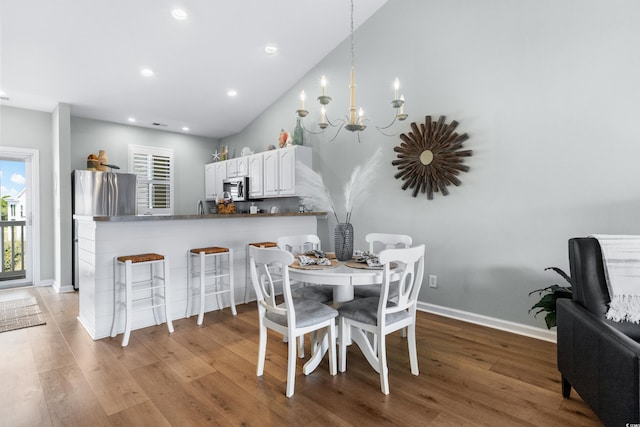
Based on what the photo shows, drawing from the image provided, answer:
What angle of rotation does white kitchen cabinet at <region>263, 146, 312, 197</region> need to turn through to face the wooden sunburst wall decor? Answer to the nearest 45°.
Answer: approximately 90° to its left

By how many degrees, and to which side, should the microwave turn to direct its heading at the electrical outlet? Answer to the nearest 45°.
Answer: approximately 90° to its left

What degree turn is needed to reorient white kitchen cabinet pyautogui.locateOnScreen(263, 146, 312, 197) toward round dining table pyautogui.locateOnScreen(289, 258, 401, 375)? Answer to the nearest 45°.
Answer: approximately 45° to its left

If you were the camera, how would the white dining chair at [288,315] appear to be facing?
facing away from the viewer and to the right of the viewer

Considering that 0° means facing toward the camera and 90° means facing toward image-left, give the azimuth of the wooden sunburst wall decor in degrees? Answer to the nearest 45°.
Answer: approximately 45°

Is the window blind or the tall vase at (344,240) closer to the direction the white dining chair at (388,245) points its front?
the tall vase

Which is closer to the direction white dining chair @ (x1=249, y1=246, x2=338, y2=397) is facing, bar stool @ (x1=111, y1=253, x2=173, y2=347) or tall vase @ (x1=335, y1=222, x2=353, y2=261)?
the tall vase
